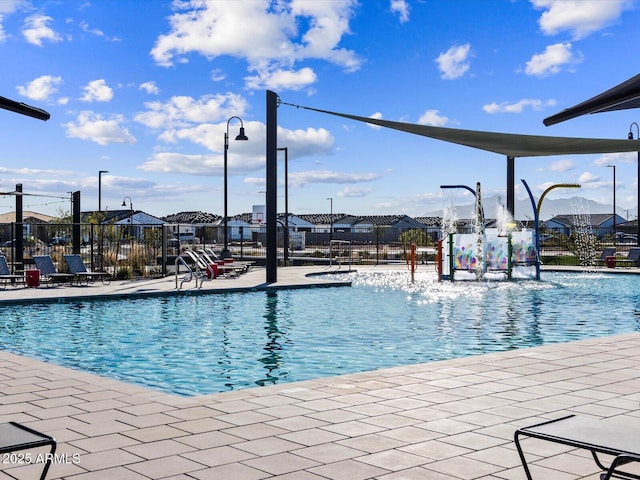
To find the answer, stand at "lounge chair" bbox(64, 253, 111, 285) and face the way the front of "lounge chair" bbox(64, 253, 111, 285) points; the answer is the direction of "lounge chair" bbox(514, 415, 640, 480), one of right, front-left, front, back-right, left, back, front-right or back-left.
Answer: front-right

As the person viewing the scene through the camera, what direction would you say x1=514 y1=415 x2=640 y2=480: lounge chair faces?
facing away from the viewer and to the left of the viewer

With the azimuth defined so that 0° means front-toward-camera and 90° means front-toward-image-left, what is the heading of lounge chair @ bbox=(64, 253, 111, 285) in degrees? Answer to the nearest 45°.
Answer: approximately 315°

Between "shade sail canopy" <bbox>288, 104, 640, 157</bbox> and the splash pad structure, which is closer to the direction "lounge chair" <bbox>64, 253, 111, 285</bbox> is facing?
the shade sail canopy

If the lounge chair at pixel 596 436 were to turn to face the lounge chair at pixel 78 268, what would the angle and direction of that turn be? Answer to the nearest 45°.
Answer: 0° — it already faces it

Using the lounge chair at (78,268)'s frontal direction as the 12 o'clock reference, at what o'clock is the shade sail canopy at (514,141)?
The shade sail canopy is roughly at 12 o'clock from the lounge chair.

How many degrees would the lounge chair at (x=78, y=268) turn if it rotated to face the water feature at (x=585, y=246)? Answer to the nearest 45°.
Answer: approximately 45° to its left
